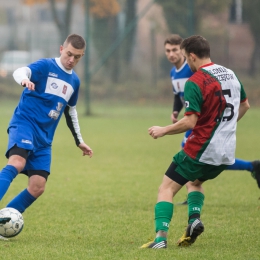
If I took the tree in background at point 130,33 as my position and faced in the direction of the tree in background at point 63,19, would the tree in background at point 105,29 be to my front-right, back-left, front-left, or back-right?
front-left

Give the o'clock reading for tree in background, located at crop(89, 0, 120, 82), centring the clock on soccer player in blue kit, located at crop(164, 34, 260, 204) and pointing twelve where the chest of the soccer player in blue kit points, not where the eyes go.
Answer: The tree in background is roughly at 4 o'clock from the soccer player in blue kit.

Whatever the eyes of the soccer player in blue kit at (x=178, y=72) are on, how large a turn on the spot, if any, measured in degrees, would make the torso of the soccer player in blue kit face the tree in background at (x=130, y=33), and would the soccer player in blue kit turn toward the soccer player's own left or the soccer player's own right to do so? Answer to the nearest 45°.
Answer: approximately 135° to the soccer player's own right

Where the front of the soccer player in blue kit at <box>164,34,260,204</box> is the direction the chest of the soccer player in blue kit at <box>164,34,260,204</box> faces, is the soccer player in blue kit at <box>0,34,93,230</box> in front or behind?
in front

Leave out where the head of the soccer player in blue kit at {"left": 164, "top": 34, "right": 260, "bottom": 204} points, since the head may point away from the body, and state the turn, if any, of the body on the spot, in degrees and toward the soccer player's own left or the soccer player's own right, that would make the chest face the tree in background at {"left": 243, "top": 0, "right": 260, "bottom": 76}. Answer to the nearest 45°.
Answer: approximately 135° to the soccer player's own right

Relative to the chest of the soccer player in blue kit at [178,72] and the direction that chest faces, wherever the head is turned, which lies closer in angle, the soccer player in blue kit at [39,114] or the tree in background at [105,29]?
the soccer player in blue kit

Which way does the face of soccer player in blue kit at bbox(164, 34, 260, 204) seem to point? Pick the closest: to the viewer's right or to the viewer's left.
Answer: to the viewer's left

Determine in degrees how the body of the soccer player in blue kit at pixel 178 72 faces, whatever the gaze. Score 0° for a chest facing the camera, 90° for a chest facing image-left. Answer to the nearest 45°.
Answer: approximately 45°
